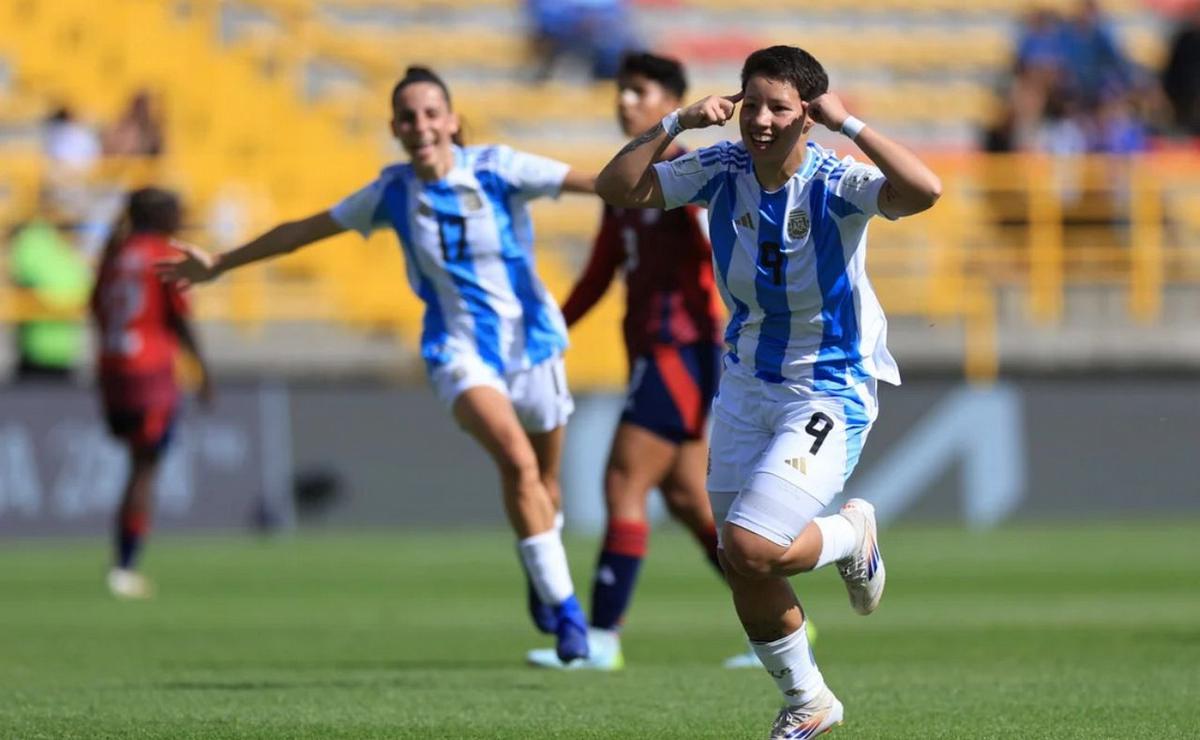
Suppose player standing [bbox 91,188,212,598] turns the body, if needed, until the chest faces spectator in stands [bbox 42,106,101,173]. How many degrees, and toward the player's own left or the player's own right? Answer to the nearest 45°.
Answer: approximately 45° to the player's own left

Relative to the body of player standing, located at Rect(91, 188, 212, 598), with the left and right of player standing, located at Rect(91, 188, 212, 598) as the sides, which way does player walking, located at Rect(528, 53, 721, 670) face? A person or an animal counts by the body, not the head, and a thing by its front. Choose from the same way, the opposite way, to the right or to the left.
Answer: the opposite way

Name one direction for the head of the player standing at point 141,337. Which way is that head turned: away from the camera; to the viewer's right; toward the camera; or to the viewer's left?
away from the camera

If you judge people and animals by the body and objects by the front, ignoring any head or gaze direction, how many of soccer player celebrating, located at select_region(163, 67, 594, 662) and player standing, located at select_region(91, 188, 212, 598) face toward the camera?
1

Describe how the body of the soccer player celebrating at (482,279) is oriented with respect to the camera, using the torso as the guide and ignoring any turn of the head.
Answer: toward the camera

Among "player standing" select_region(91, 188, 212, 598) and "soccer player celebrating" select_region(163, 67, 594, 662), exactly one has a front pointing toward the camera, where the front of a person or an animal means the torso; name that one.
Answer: the soccer player celebrating

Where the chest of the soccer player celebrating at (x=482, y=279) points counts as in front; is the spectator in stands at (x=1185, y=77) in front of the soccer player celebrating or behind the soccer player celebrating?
behind

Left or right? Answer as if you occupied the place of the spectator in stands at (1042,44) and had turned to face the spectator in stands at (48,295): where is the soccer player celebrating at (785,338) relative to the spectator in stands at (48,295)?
left

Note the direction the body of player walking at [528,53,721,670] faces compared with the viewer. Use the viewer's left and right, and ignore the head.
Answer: facing the viewer and to the left of the viewer

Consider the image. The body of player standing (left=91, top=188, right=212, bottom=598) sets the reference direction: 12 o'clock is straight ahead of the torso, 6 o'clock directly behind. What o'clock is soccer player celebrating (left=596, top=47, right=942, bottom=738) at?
The soccer player celebrating is roughly at 4 o'clock from the player standing.
